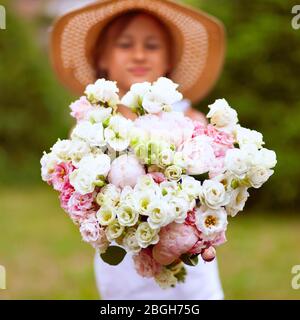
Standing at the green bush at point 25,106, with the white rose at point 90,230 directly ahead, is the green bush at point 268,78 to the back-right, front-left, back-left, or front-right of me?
front-left

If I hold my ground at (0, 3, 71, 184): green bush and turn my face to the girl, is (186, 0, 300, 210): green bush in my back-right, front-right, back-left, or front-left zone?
front-left

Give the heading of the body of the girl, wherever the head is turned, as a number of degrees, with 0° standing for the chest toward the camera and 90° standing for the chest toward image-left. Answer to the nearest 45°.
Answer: approximately 0°

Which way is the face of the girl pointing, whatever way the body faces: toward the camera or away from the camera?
toward the camera

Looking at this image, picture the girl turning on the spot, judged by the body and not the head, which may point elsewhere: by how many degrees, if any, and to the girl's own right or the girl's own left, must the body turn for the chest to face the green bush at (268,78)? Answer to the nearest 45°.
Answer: approximately 135° to the girl's own left

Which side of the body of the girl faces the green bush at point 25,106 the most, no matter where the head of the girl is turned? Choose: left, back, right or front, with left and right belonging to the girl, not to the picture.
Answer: back

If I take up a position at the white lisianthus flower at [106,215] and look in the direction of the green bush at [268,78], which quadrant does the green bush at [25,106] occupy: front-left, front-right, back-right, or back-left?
front-left
